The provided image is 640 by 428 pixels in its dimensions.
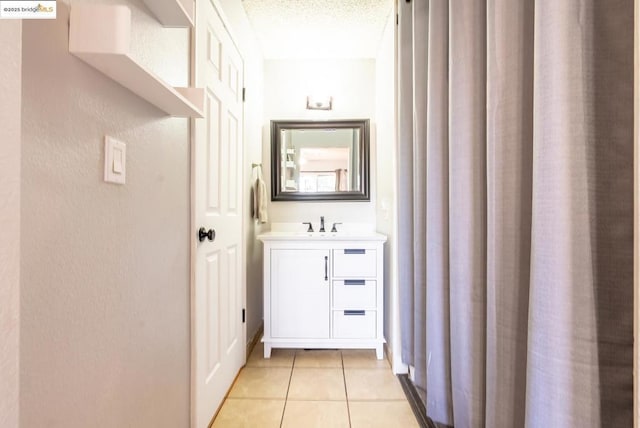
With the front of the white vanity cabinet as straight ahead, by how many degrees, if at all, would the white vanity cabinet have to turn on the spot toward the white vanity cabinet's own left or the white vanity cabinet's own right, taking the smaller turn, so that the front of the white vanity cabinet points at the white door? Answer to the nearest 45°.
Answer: approximately 45° to the white vanity cabinet's own right

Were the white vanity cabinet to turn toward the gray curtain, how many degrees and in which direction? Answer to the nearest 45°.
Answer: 0° — it already faces it

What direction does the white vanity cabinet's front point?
toward the camera

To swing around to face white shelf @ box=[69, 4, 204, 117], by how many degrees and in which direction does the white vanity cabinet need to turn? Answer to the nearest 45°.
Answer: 0° — it already faces it
